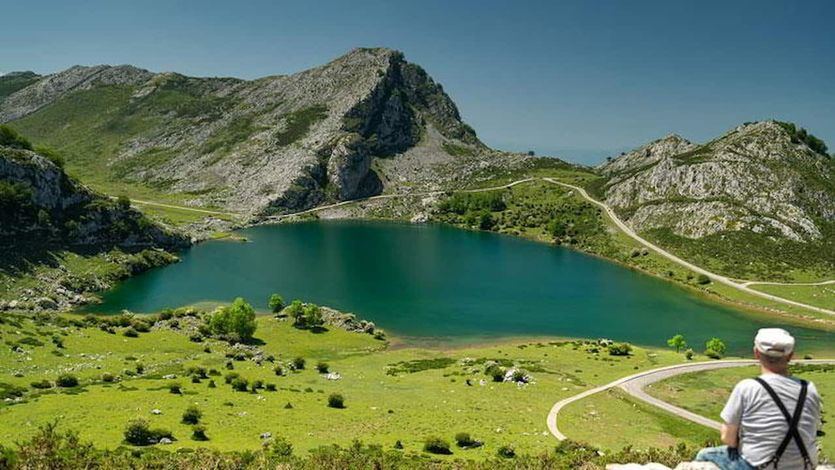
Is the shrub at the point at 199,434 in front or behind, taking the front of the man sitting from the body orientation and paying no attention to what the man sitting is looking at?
in front

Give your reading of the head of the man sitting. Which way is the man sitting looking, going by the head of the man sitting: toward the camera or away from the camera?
away from the camera

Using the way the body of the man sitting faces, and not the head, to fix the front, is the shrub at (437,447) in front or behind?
in front

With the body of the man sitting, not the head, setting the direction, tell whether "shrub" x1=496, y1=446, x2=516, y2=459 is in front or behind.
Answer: in front

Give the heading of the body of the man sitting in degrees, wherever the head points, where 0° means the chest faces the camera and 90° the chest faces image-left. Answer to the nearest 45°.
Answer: approximately 135°

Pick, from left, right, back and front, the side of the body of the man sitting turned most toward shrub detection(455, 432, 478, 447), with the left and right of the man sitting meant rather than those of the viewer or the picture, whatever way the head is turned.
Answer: front
